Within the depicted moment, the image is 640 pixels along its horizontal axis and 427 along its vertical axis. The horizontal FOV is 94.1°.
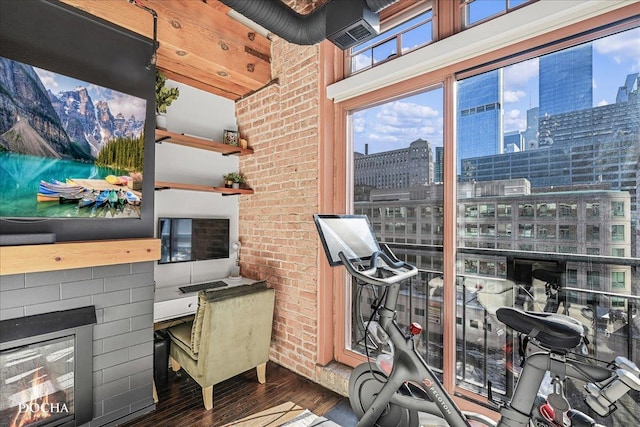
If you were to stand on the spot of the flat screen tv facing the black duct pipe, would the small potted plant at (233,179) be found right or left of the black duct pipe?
left

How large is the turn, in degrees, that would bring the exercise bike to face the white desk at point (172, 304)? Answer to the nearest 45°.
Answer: approximately 45° to its left

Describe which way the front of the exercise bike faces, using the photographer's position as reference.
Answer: facing away from the viewer and to the left of the viewer

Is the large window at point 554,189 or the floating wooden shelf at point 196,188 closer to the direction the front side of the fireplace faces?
the large window

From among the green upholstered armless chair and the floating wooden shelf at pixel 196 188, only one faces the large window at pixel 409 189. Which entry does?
the floating wooden shelf

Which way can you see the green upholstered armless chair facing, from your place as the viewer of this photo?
facing away from the viewer and to the left of the viewer

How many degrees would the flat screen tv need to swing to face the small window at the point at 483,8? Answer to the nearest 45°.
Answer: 0° — it already faces it

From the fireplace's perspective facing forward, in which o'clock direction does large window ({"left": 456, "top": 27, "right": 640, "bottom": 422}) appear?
The large window is roughly at 12 o'clock from the fireplace.

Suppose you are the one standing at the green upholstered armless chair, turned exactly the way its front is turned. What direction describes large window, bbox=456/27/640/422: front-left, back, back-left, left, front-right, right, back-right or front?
back

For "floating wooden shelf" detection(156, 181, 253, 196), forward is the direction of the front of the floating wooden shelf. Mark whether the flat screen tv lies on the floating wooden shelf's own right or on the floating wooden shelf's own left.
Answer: on the floating wooden shelf's own right

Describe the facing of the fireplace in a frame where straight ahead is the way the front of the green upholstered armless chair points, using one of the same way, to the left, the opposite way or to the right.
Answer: the opposite way
